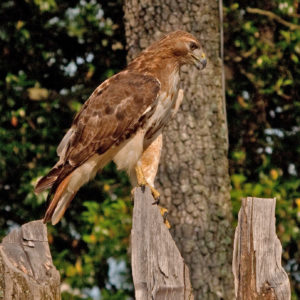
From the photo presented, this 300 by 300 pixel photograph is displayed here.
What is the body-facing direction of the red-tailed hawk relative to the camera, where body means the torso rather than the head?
to the viewer's right
